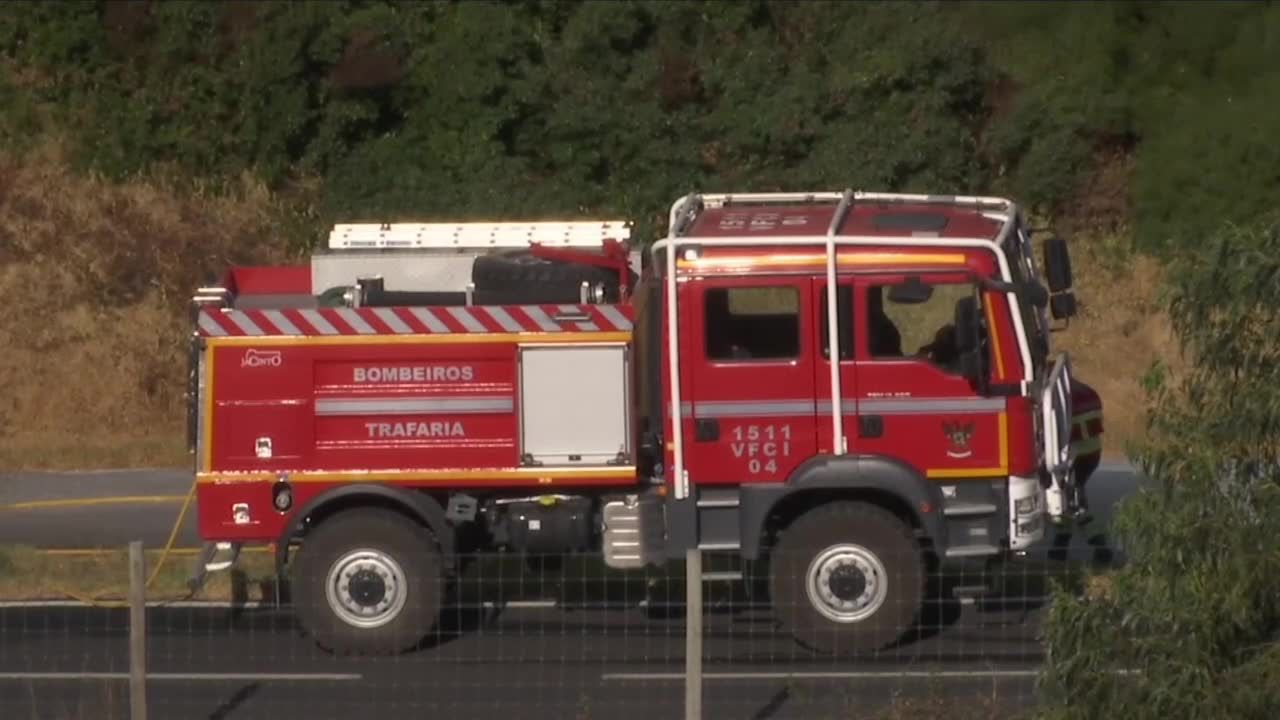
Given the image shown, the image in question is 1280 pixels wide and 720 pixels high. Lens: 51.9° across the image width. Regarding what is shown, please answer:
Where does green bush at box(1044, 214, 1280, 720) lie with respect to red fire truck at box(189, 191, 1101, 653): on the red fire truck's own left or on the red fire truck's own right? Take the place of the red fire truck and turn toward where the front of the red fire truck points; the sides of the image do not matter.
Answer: on the red fire truck's own right

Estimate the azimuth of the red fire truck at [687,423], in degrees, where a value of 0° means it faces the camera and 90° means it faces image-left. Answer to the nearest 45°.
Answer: approximately 270°
